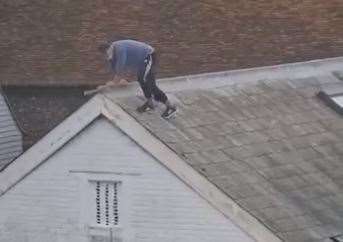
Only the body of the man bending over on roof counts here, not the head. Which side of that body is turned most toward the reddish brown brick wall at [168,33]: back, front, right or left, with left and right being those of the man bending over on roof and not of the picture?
right

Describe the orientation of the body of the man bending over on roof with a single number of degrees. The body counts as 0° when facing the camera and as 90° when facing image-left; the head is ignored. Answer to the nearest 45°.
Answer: approximately 90°
